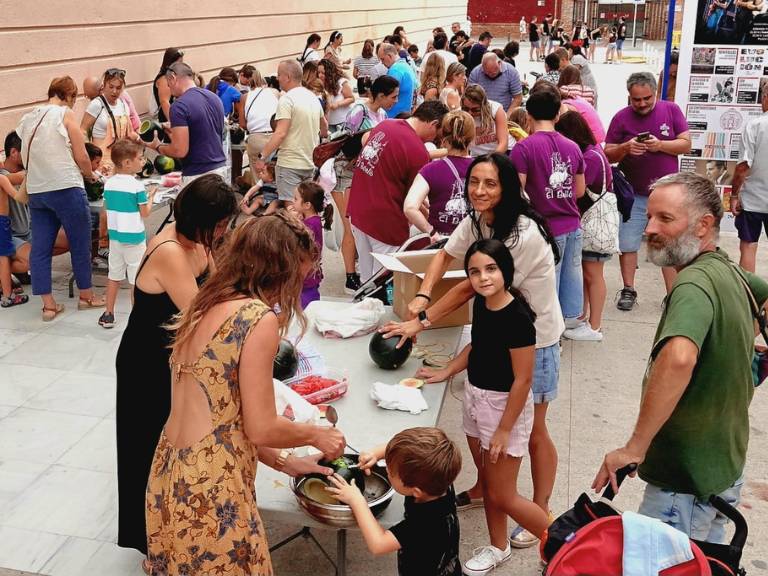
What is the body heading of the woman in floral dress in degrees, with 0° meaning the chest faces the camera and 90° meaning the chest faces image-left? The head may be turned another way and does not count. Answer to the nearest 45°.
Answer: approximately 225°

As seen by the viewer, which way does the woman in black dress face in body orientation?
to the viewer's right

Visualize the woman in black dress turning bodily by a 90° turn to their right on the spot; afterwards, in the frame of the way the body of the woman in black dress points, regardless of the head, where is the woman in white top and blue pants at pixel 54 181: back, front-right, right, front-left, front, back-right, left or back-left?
back

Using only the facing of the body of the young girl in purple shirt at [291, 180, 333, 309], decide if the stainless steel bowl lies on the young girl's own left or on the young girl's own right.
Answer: on the young girl's own left

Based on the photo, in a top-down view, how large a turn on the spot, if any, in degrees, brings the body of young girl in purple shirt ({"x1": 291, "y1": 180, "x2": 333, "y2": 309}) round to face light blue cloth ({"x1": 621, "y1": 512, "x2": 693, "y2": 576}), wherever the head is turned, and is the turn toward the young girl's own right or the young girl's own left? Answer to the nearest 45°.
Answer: approximately 90° to the young girl's own left

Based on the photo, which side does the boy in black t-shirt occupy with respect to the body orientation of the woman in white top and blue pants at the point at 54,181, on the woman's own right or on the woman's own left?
on the woman's own right

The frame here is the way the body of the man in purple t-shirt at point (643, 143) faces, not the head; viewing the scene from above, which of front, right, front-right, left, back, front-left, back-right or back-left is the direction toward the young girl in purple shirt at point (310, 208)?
front-right

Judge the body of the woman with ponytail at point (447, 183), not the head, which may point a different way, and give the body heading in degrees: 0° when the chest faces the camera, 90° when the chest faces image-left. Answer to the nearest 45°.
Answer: approximately 135°

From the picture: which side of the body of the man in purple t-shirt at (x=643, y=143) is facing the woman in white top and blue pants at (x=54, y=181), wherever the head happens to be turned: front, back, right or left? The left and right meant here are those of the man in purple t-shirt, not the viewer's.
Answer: right

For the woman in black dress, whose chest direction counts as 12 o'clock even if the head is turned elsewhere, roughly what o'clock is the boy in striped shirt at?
The boy in striped shirt is roughly at 9 o'clock from the woman in black dress.

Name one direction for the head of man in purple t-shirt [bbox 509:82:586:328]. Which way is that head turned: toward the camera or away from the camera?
away from the camera
